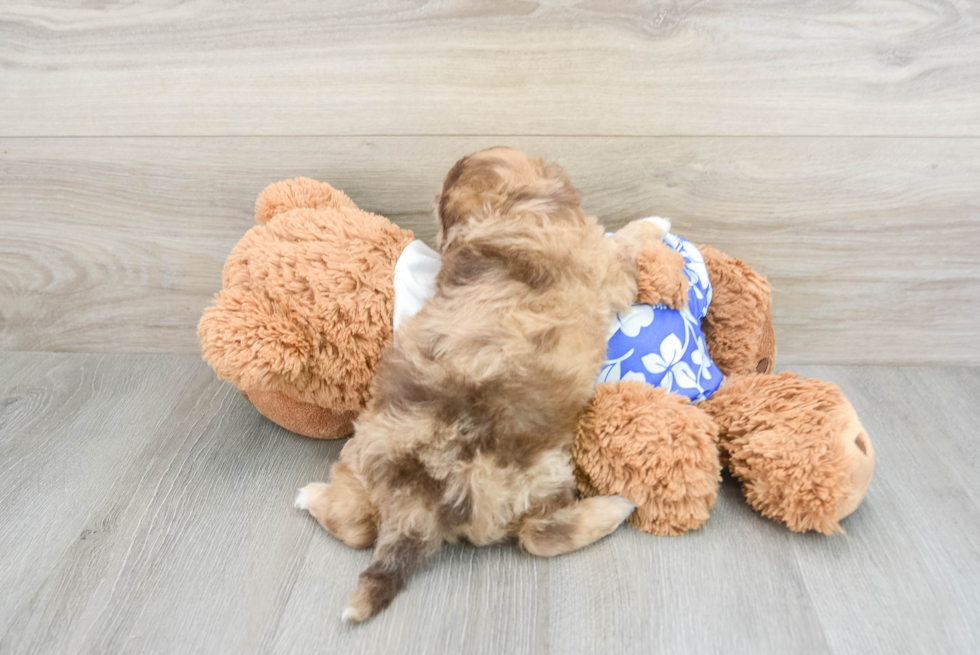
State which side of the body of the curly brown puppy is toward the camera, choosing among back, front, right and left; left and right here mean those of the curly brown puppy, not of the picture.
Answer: back
